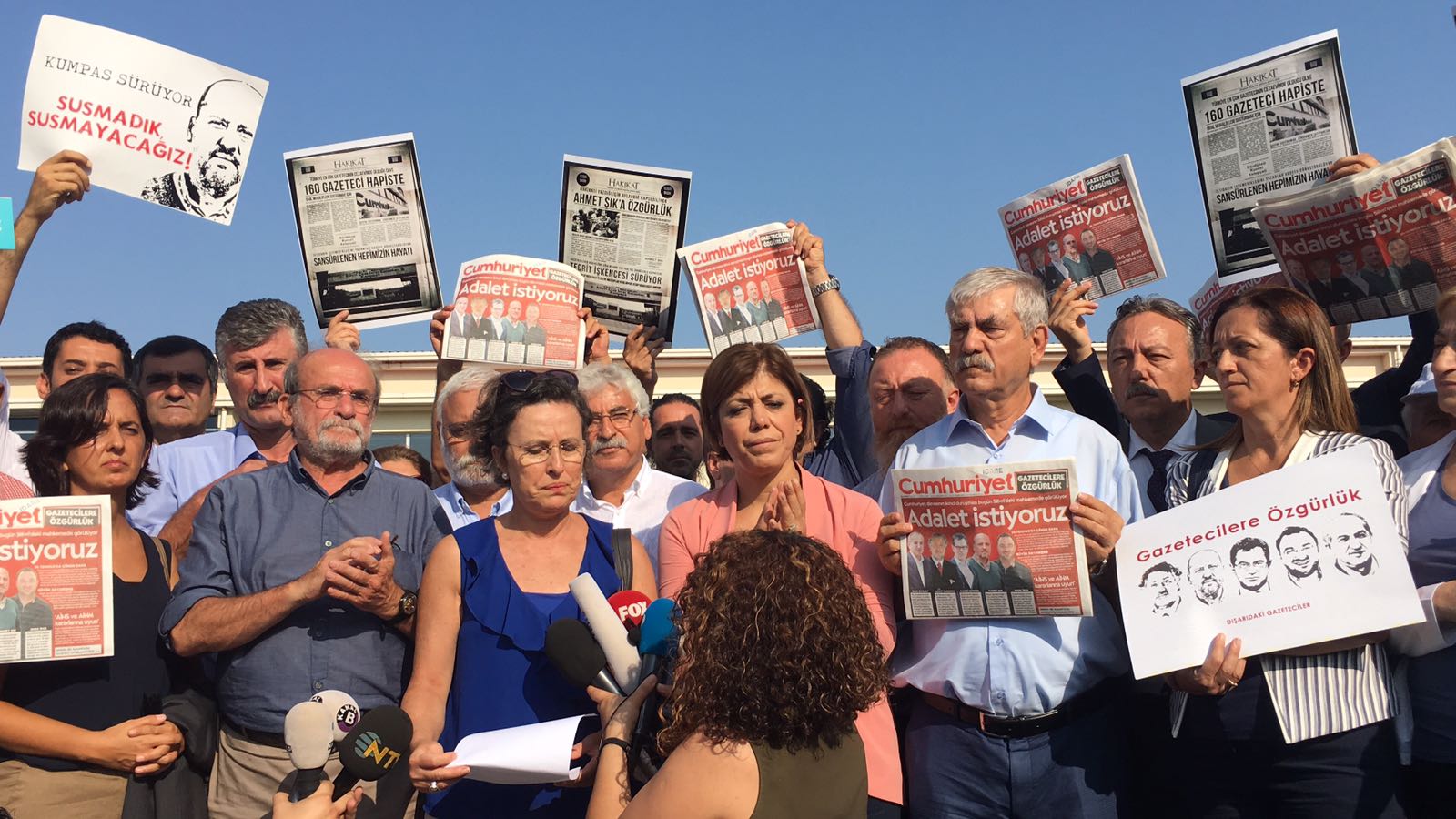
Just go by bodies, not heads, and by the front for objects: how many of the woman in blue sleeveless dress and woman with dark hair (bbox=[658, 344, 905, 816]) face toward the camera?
2

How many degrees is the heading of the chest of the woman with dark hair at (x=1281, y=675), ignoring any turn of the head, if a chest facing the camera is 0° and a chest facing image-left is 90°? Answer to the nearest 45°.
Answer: approximately 45°

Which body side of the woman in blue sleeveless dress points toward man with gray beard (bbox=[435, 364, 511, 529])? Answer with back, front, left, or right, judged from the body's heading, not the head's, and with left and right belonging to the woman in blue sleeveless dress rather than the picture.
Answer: back

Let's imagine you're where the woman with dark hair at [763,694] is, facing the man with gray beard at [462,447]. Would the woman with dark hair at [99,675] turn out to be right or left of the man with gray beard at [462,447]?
left

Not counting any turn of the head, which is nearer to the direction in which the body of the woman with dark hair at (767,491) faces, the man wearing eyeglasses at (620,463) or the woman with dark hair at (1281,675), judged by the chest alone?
the woman with dark hair

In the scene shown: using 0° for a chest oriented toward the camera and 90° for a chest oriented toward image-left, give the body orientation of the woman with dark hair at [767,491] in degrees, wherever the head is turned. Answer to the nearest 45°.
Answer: approximately 0°
